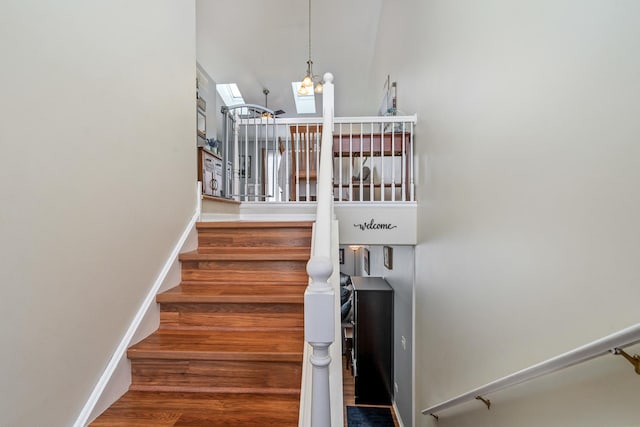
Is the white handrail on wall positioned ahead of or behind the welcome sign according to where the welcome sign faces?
ahead

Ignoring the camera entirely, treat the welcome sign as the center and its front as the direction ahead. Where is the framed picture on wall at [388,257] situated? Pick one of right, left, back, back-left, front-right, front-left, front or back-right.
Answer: back

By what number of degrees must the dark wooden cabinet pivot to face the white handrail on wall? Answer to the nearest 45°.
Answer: approximately 90° to its left

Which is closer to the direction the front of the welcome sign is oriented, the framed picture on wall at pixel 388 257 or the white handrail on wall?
the white handrail on wall

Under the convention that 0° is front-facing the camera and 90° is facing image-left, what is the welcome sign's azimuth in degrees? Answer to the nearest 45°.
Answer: approximately 0°
